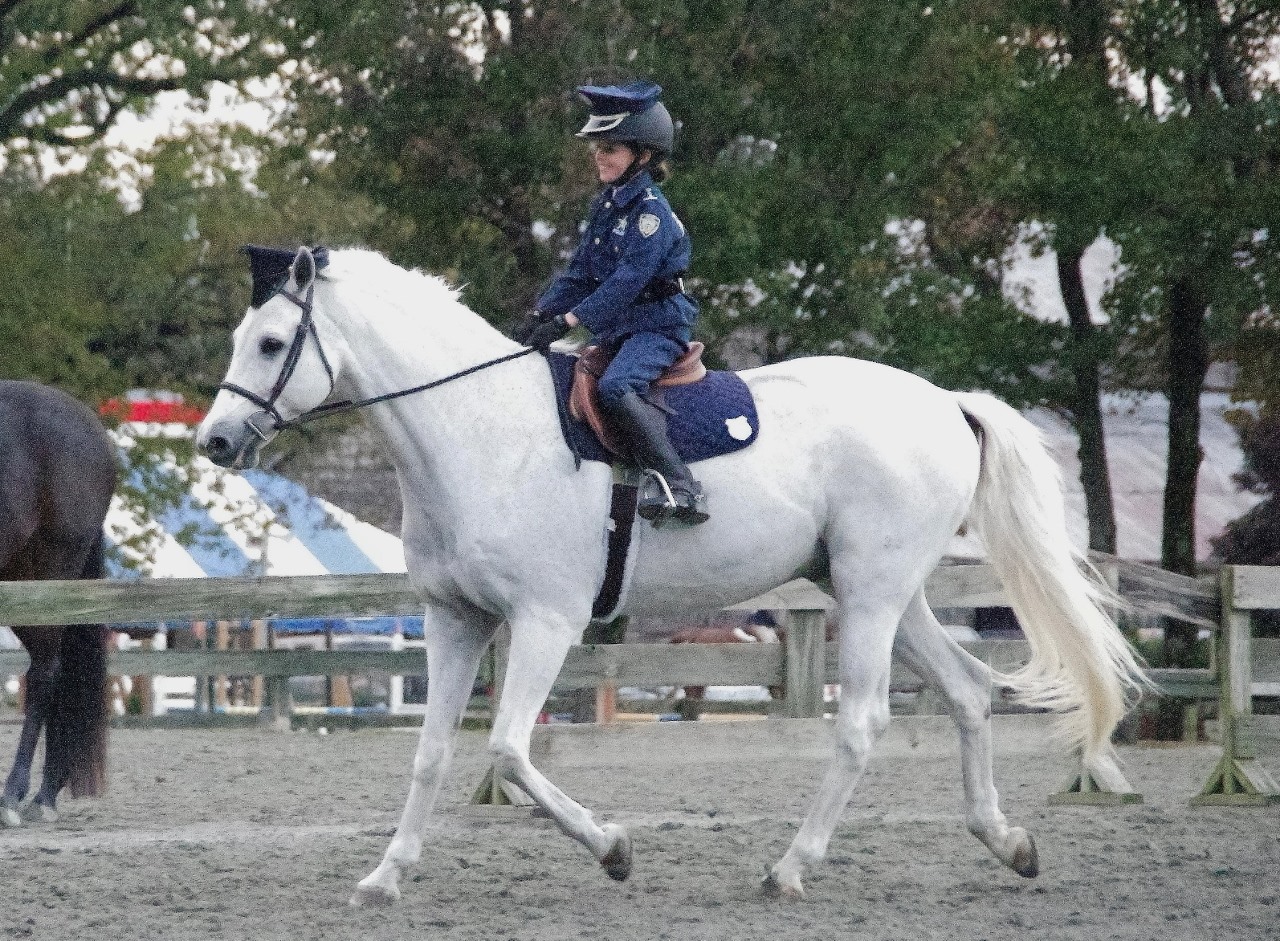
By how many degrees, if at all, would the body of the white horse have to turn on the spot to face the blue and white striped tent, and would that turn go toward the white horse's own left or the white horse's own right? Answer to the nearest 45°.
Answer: approximately 90° to the white horse's own right

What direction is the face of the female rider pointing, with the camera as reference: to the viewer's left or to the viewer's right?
to the viewer's left

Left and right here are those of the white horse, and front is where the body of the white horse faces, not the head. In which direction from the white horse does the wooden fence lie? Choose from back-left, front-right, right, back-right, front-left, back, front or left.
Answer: right

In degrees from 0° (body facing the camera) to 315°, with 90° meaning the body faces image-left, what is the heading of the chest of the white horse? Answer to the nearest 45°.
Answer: approximately 90°

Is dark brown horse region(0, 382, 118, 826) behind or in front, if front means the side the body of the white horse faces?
in front

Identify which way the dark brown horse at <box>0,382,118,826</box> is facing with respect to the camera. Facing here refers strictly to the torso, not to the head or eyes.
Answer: to the viewer's left

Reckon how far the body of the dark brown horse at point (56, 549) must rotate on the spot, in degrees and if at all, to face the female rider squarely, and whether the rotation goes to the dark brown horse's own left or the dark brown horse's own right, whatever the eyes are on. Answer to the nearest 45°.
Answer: approximately 135° to the dark brown horse's own left
